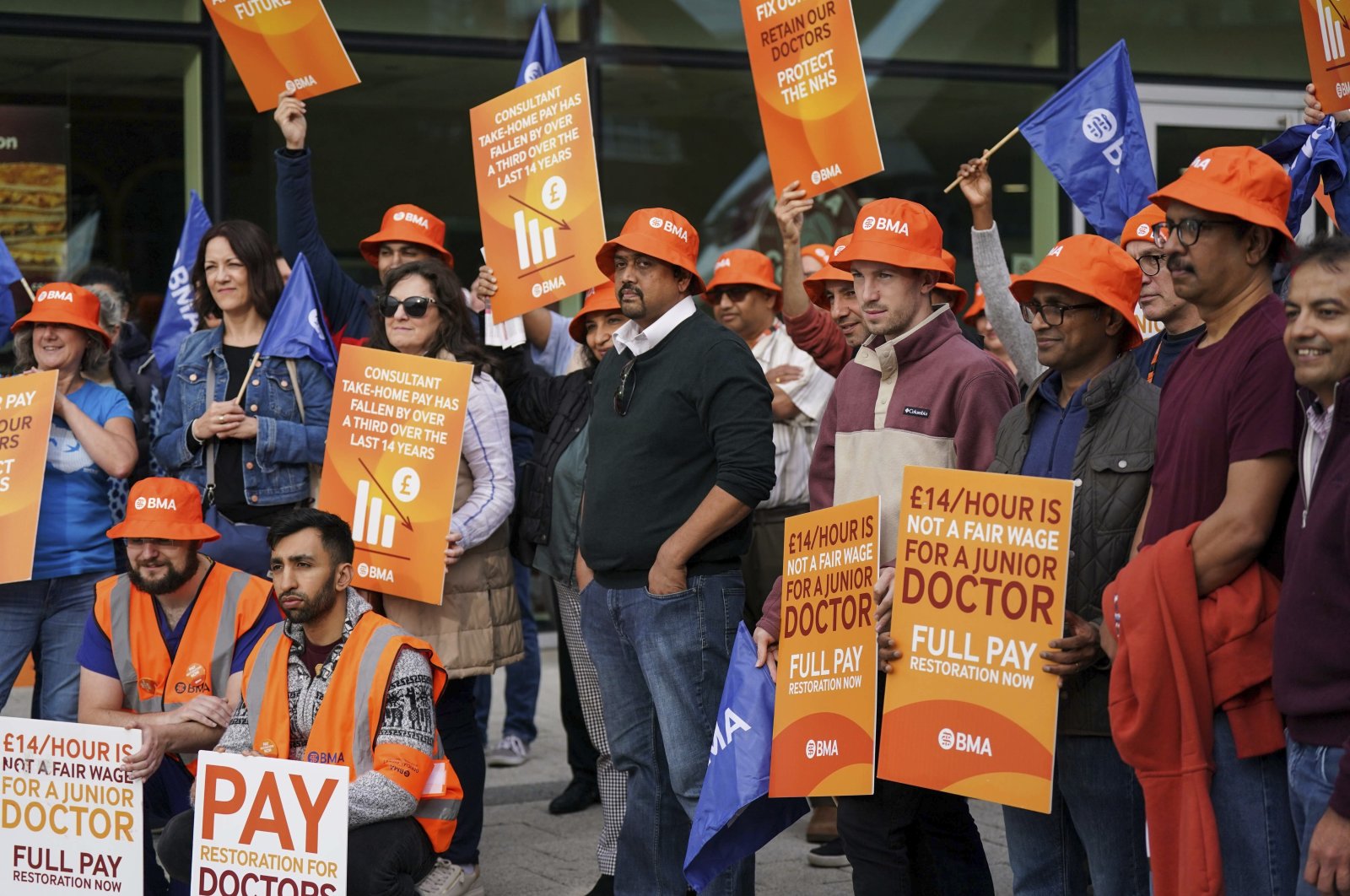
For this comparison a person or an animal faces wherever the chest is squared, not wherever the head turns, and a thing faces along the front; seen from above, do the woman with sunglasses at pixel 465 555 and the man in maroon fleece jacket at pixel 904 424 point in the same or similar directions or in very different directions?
same or similar directions

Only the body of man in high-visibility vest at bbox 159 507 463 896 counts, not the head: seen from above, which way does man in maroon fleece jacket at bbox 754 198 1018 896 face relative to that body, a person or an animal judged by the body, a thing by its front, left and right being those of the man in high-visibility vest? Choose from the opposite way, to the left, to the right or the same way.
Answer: the same way

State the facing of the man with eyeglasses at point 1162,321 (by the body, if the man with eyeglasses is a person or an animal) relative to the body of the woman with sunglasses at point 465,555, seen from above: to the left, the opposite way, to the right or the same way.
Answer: the same way

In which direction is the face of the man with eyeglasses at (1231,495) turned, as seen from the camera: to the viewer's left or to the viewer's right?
to the viewer's left

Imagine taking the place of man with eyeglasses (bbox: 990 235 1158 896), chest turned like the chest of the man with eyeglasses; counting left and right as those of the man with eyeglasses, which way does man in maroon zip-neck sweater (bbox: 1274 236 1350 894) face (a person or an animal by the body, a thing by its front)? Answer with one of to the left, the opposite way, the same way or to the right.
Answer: the same way

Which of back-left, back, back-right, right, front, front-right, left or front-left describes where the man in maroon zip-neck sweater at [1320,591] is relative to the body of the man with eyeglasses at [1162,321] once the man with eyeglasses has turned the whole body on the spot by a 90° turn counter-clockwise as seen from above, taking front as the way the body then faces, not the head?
front-right

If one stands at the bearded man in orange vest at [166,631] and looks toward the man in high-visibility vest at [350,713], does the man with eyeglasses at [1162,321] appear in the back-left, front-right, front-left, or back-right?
front-left

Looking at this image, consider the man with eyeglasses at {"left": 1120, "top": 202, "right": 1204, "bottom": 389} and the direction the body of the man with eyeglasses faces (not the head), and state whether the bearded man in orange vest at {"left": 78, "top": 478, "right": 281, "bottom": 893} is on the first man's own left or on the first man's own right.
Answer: on the first man's own right

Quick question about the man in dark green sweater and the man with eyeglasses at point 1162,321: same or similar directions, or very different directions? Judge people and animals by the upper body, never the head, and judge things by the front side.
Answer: same or similar directions

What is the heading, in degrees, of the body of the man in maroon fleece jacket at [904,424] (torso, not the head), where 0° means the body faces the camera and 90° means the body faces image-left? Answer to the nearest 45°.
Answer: approximately 45°

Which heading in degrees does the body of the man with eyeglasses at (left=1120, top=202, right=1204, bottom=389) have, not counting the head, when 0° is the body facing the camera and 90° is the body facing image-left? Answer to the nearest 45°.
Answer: approximately 45°

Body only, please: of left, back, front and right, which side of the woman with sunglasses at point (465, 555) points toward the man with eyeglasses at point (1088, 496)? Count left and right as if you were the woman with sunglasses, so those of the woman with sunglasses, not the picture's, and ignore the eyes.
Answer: left

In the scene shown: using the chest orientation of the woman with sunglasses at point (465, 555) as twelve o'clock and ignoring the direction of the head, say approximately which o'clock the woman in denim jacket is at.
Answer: The woman in denim jacket is roughly at 2 o'clock from the woman with sunglasses.

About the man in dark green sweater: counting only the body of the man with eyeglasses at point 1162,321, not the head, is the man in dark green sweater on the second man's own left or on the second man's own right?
on the second man's own right

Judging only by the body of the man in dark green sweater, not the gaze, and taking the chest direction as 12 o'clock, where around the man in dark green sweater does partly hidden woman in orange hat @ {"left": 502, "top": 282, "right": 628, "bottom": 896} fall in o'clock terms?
The partly hidden woman in orange hat is roughly at 4 o'clock from the man in dark green sweater.
